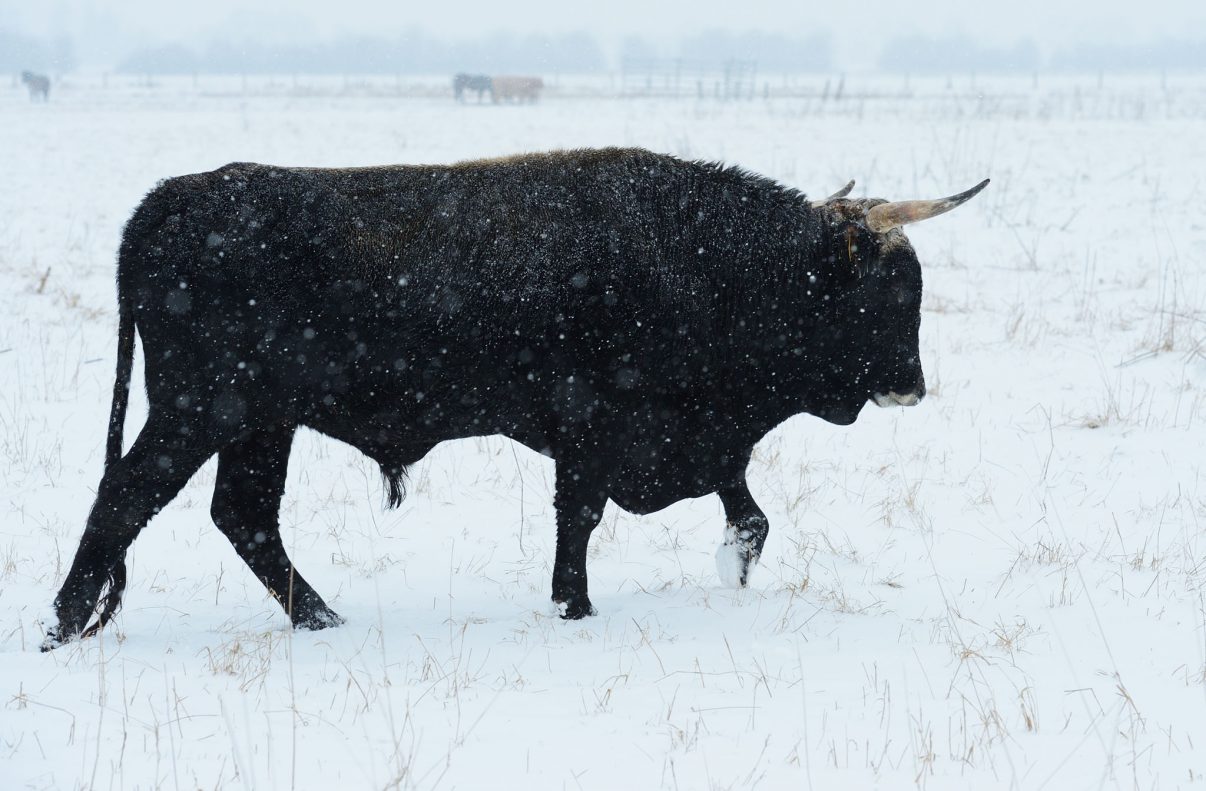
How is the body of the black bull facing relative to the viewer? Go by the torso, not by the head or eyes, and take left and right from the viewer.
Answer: facing to the right of the viewer

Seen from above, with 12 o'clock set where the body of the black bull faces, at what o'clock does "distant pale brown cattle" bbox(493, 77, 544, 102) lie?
The distant pale brown cattle is roughly at 9 o'clock from the black bull.

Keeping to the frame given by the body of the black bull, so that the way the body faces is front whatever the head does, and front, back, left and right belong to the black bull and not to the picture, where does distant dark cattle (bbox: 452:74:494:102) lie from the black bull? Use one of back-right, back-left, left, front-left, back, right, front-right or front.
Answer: left
